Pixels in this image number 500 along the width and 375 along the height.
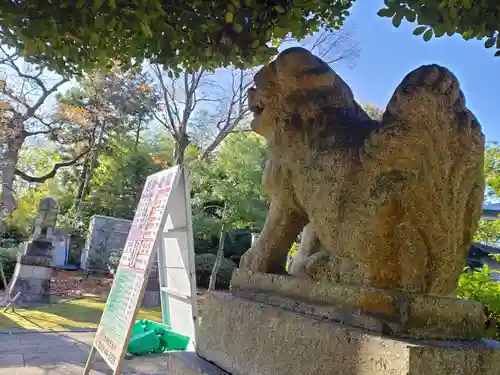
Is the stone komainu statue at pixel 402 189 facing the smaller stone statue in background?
yes

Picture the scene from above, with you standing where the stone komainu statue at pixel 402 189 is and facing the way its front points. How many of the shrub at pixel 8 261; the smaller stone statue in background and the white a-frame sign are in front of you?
3

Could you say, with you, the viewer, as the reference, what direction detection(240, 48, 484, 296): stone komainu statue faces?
facing away from the viewer and to the left of the viewer

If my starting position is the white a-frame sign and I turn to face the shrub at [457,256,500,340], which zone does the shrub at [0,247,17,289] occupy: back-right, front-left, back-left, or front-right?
back-left

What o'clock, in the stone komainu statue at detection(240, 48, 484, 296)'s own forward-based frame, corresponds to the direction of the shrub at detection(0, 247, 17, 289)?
The shrub is roughly at 12 o'clock from the stone komainu statue.

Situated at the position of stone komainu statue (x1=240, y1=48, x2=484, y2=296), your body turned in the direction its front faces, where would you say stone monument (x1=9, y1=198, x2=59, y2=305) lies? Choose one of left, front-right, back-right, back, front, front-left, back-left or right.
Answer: front

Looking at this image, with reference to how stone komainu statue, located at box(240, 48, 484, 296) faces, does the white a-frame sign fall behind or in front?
in front
